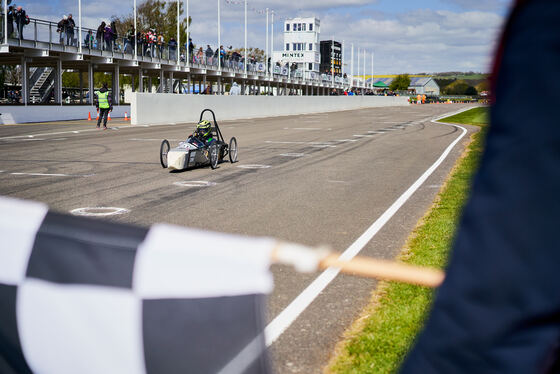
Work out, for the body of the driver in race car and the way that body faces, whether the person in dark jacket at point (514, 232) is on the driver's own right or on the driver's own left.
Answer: on the driver's own left

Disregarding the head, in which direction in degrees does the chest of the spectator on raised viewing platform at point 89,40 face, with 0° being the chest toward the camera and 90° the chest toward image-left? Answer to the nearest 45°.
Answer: approximately 315°

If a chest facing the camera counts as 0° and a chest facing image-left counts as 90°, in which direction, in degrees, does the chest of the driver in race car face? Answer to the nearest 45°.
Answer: approximately 45°

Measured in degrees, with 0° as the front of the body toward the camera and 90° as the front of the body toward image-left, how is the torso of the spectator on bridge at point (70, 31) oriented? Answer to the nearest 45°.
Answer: approximately 315°

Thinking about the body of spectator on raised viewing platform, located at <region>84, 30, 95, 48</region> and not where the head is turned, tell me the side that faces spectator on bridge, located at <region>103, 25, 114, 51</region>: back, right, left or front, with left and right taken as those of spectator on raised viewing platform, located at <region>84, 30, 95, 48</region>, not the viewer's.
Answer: left

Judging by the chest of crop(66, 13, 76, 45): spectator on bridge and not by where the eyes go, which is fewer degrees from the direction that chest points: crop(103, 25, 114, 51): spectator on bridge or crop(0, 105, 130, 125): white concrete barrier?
the white concrete barrier

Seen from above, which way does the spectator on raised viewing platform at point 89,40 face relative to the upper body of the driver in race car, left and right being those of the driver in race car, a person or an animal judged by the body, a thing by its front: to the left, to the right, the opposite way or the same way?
to the left

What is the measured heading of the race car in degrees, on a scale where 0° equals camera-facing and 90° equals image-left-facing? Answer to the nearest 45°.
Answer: approximately 45°

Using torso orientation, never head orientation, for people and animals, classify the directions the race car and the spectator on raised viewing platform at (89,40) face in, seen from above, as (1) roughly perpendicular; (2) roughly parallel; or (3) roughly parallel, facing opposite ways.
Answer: roughly perpendicular
